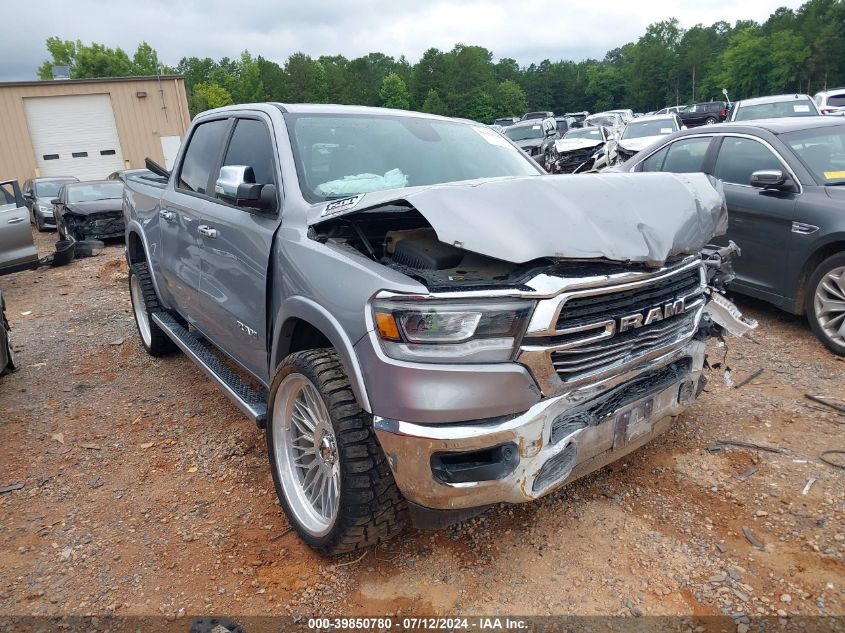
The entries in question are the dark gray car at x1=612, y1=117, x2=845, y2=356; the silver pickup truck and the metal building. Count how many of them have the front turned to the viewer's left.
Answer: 0

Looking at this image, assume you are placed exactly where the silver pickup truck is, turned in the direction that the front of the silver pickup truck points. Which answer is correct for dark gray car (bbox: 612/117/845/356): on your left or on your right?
on your left

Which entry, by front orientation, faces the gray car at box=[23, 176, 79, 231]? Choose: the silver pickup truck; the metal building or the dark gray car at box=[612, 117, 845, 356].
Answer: the metal building

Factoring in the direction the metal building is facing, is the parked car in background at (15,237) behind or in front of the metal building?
in front

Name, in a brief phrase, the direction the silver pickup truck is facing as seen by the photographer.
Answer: facing the viewer and to the right of the viewer

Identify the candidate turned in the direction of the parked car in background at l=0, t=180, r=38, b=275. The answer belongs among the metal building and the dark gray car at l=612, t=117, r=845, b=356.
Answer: the metal building

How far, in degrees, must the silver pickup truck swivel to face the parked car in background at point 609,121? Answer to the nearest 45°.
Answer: approximately 135° to its left

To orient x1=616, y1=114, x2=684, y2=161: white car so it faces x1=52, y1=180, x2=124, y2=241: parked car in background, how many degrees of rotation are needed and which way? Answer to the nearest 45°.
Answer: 0° — it already faces it

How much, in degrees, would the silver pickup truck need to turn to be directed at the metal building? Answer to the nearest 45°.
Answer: approximately 180°

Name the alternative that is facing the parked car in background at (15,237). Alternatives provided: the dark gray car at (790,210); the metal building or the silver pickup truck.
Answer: the metal building

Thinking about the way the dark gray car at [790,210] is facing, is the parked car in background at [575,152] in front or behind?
behind

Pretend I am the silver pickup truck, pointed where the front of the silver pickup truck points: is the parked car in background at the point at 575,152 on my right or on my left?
on my left

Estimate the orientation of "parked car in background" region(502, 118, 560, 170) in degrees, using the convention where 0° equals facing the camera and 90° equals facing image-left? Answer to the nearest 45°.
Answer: approximately 45°

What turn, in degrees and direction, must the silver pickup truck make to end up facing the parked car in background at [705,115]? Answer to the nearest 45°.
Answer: approximately 90° to its left

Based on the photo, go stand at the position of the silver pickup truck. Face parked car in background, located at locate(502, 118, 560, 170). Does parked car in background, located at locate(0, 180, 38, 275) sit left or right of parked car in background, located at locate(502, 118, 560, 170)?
left

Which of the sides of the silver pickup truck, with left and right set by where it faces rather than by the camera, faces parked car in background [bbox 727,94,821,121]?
left

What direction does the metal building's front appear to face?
toward the camera

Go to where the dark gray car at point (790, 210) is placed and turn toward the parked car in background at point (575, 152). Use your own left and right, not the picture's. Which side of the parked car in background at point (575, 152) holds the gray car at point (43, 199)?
left
